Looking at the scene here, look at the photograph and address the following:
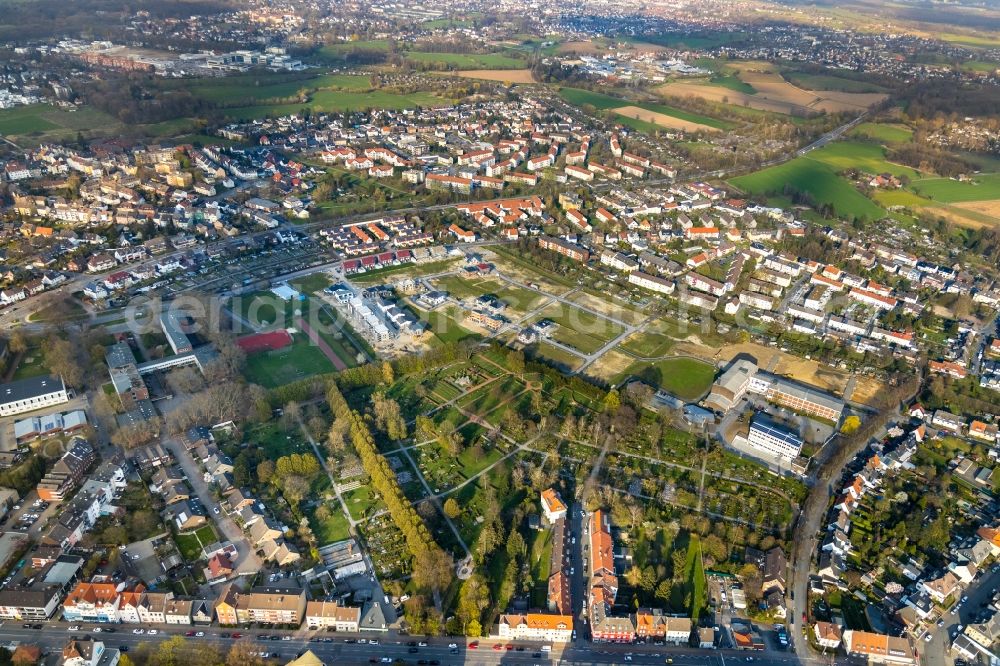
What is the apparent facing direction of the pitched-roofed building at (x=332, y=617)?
toward the camera

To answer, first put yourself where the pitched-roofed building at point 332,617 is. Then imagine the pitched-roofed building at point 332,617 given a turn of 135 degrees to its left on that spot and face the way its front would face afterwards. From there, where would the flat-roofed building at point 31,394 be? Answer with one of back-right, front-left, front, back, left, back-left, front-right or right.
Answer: left

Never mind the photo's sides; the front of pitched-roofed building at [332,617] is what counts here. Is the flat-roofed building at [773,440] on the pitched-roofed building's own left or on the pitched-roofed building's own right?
on the pitched-roofed building's own left

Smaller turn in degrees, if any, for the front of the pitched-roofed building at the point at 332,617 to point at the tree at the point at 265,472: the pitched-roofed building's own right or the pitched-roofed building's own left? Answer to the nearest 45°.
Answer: approximately 180°

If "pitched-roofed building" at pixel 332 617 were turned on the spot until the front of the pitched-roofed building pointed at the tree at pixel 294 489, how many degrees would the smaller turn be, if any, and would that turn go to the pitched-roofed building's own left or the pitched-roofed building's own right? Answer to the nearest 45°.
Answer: approximately 180°

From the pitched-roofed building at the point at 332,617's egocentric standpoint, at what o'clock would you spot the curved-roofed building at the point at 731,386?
the curved-roofed building at the point at 731,386 is roughly at 8 o'clock from the pitched-roofed building at the point at 332,617.

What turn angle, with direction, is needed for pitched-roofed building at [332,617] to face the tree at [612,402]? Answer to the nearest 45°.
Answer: approximately 135° to its left

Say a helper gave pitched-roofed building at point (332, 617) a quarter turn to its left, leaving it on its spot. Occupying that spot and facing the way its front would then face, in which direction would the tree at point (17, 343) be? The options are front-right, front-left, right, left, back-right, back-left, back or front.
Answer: back-left
